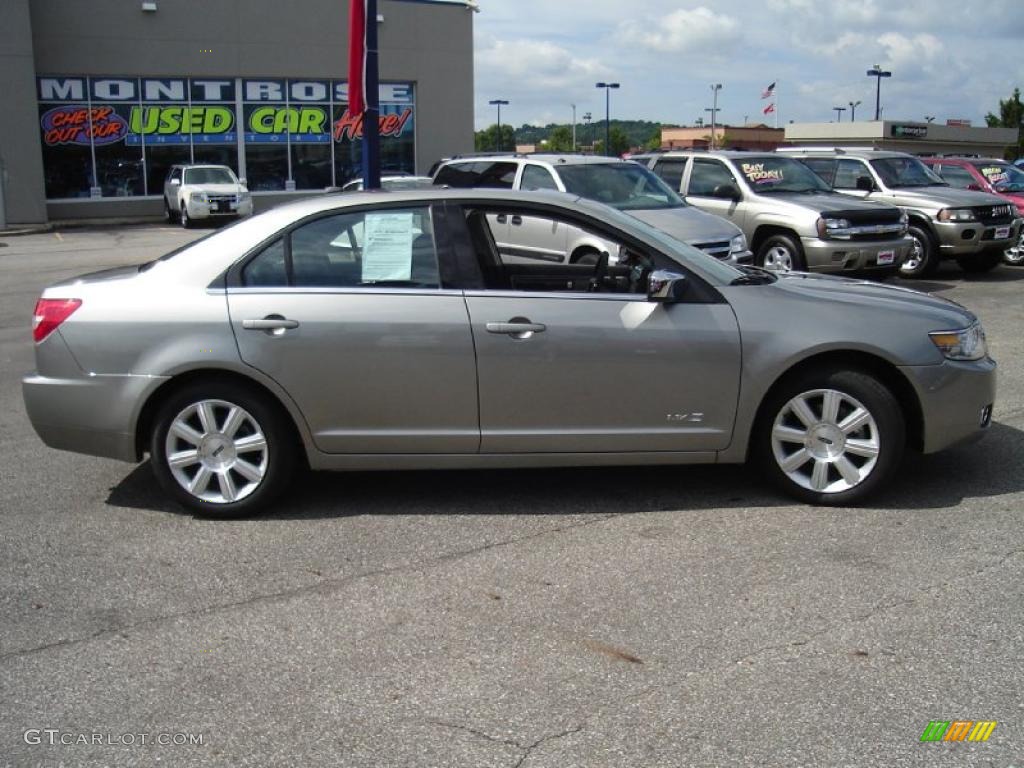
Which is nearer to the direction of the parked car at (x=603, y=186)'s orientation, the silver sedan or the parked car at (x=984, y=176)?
the silver sedan

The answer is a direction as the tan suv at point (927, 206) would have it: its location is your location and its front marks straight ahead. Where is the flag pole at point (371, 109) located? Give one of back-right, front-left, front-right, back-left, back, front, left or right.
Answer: right

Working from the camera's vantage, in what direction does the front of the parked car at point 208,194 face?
facing the viewer and to the right of the viewer

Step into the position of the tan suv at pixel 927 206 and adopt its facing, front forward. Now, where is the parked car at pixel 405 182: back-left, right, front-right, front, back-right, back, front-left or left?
right

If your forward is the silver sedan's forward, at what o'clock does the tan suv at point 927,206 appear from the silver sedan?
The tan suv is roughly at 10 o'clock from the silver sedan.

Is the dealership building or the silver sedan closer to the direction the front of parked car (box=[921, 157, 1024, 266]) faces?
the silver sedan

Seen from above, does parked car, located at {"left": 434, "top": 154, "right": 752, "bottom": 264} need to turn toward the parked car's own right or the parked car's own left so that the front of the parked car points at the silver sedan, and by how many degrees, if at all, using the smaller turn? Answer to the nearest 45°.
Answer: approximately 45° to the parked car's own right

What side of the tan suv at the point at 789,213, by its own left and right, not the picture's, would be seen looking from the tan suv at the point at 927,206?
left

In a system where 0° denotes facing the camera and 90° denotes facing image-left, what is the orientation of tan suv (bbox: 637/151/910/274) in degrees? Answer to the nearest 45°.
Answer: approximately 315°

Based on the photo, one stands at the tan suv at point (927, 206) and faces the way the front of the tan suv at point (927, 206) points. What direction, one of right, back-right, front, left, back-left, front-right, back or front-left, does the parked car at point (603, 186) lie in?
right

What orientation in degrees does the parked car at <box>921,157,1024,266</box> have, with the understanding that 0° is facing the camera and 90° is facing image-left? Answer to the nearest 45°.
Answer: approximately 315°

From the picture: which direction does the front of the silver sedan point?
to the viewer's right

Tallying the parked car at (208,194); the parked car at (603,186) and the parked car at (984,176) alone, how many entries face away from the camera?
0
